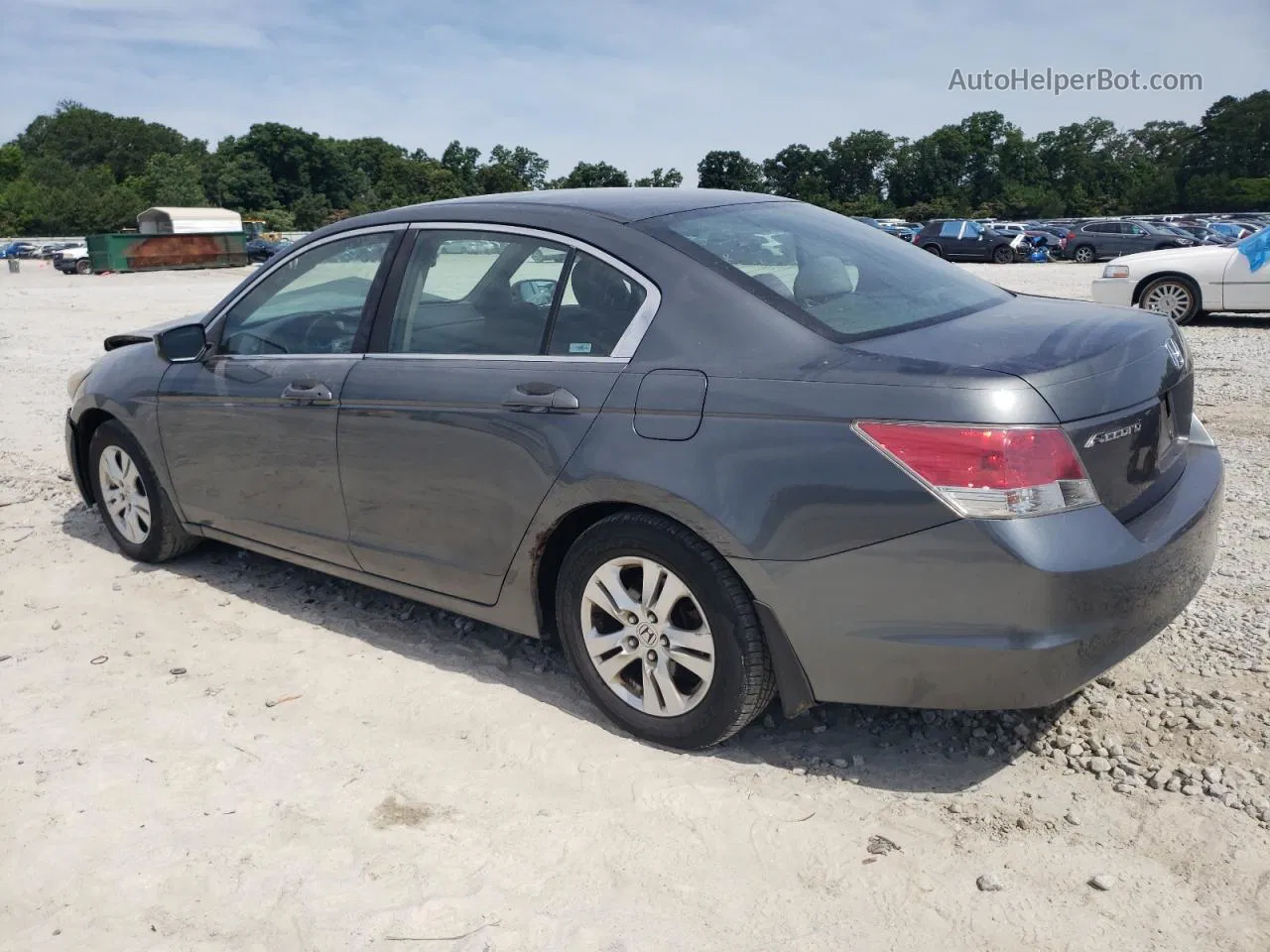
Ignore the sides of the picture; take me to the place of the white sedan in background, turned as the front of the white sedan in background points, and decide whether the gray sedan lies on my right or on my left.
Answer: on my left

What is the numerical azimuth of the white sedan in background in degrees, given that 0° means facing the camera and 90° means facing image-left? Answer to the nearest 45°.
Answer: approximately 90°

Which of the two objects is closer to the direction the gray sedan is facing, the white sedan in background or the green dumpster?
the green dumpster

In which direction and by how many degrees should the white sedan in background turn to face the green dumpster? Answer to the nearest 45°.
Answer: approximately 45° to its right

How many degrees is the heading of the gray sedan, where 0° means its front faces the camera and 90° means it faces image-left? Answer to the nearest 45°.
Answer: approximately 135°

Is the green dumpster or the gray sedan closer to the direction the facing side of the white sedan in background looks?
the green dumpster

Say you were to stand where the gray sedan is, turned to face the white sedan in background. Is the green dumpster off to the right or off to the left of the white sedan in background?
left

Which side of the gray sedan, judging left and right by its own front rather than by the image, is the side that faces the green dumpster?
front

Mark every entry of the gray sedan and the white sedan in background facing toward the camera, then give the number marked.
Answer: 0

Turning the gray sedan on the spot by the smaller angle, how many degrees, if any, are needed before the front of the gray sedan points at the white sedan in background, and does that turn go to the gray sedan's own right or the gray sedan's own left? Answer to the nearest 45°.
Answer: approximately 90° to the gray sedan's own right
